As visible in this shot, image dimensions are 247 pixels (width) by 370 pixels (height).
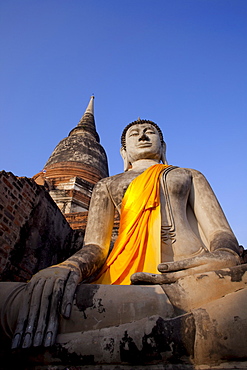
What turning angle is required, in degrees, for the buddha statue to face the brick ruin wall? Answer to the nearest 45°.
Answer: approximately 135° to its right

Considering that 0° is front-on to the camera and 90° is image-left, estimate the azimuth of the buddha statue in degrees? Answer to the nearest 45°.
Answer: approximately 0°
